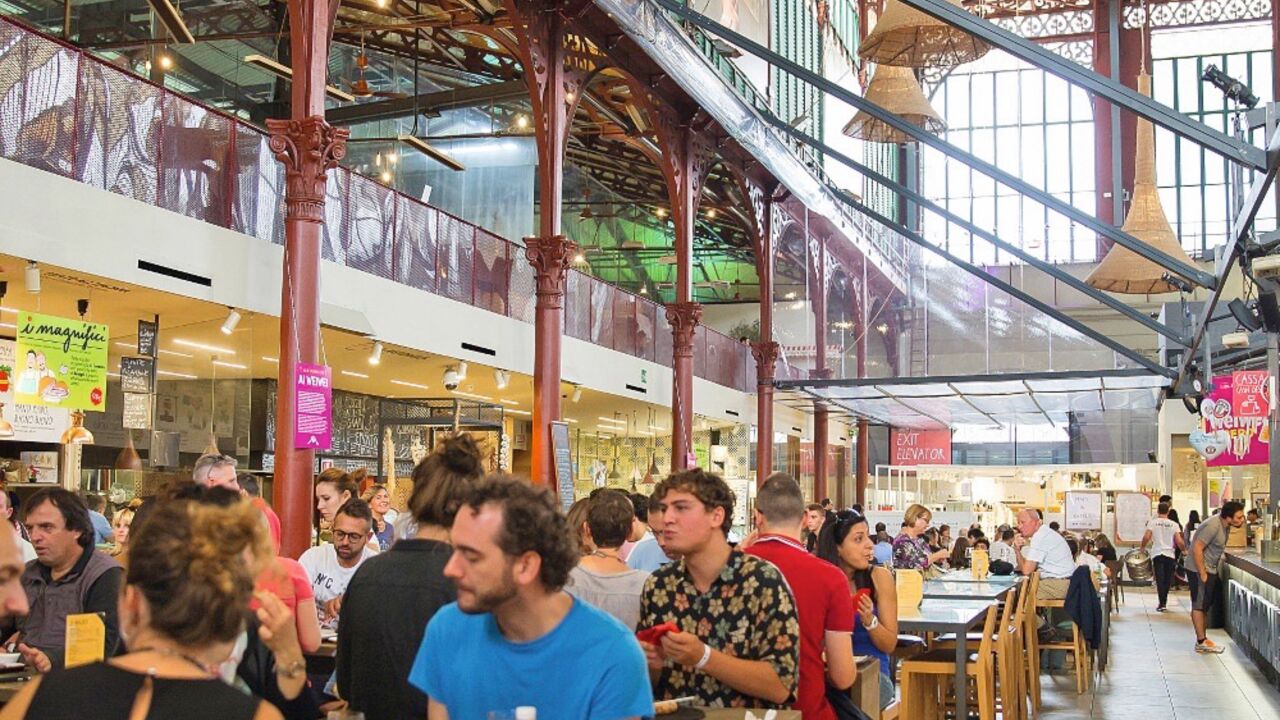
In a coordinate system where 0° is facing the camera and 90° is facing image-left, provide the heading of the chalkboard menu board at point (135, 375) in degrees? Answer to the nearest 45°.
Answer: approximately 0°

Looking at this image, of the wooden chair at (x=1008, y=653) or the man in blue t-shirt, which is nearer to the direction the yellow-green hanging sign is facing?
the man in blue t-shirt

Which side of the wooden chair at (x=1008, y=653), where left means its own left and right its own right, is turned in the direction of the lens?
left

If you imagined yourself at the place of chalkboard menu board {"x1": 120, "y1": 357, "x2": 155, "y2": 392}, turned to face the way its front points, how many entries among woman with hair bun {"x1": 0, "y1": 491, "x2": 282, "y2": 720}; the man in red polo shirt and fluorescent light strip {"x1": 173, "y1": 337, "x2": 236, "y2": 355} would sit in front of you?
2

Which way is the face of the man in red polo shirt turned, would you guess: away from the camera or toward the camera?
away from the camera

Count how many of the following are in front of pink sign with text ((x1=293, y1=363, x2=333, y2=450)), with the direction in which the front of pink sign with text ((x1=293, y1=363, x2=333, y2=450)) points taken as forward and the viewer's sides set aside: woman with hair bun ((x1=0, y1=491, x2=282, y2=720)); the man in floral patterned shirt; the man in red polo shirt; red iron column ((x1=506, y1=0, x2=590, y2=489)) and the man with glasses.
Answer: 4

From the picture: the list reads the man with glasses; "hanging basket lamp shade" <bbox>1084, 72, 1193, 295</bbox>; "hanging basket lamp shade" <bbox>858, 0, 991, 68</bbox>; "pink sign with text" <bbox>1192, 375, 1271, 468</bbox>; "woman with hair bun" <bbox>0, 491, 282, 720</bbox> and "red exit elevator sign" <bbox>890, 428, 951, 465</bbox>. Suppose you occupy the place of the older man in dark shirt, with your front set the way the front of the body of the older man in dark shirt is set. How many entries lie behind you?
5

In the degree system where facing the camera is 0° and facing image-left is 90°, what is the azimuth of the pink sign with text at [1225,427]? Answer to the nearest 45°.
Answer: approximately 0°
